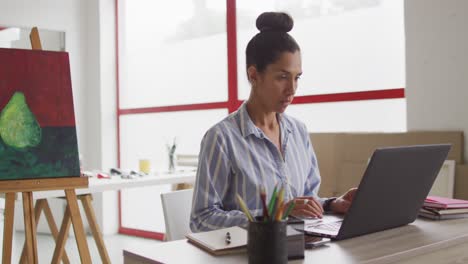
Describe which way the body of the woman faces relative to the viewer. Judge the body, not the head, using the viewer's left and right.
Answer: facing the viewer and to the right of the viewer

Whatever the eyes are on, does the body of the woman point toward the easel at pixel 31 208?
no

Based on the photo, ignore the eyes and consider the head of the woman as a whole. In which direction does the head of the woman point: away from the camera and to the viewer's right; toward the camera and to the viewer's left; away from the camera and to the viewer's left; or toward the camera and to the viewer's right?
toward the camera and to the viewer's right

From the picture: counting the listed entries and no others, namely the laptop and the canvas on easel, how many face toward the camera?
1

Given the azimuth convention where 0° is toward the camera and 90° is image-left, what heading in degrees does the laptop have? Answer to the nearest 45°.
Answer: approximately 135°

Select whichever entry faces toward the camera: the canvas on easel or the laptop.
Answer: the canvas on easel

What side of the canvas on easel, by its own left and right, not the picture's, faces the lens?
front

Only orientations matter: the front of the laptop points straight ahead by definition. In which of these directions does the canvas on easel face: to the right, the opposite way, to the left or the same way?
the opposite way

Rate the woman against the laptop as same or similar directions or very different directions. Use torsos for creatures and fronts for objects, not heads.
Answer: very different directions

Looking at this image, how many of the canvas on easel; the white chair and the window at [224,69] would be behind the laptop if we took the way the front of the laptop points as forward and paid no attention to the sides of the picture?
0

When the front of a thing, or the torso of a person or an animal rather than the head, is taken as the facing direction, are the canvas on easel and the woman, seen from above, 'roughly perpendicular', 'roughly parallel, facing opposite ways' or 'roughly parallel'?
roughly parallel

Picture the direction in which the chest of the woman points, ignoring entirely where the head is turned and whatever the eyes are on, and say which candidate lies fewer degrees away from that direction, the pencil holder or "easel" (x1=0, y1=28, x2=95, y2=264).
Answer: the pencil holder
